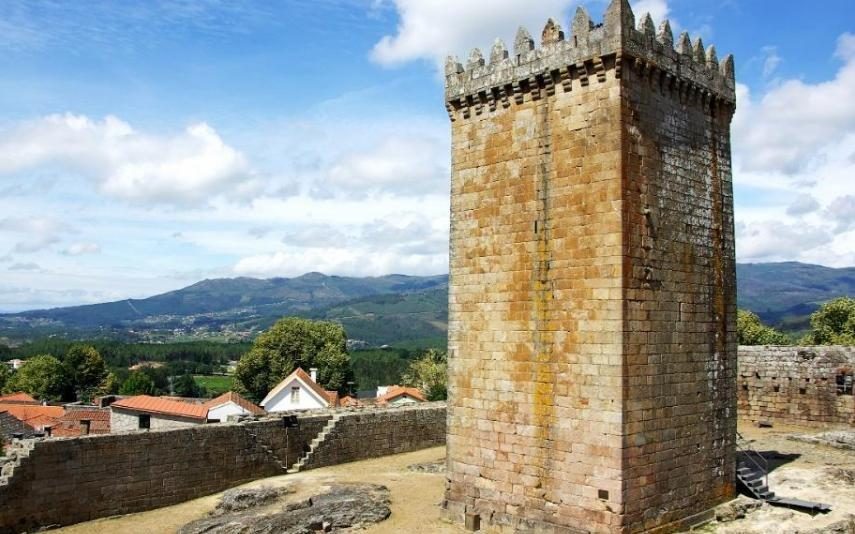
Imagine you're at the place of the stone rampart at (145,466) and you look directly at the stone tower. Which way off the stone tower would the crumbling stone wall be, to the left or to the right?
left

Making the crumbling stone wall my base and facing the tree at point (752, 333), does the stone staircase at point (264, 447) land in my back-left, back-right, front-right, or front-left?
back-left

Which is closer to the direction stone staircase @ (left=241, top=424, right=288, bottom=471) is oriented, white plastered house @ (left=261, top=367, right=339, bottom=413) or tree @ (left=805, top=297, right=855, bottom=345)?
the tree

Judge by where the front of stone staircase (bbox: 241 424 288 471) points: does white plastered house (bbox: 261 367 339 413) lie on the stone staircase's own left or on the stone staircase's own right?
on the stone staircase's own left

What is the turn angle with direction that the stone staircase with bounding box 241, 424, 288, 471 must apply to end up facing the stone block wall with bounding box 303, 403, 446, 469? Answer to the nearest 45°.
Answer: approximately 45° to its left
